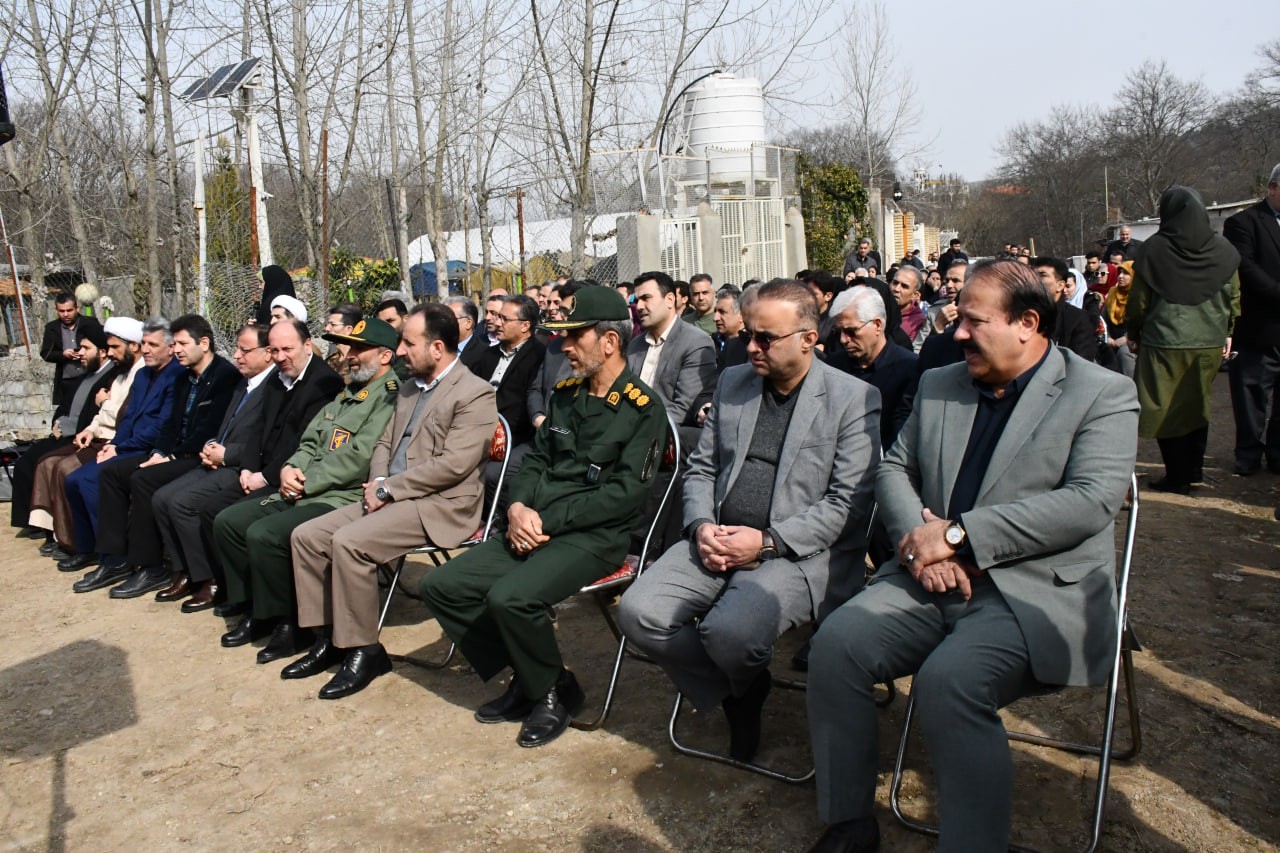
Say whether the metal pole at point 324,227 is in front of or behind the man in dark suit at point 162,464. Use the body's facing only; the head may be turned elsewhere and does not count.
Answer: behind

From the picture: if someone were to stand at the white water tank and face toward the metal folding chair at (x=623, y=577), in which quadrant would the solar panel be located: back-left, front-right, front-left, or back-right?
front-right

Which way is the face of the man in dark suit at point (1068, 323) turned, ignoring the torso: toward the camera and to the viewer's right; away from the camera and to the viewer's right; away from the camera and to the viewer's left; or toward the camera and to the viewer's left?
toward the camera and to the viewer's left

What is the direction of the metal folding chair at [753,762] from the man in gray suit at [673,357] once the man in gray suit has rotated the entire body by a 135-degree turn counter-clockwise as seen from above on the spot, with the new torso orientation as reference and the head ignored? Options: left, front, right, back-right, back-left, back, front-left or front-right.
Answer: right

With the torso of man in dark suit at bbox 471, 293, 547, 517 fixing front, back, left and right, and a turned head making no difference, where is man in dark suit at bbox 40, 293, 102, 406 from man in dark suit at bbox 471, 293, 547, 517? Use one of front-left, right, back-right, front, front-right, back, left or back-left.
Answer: right

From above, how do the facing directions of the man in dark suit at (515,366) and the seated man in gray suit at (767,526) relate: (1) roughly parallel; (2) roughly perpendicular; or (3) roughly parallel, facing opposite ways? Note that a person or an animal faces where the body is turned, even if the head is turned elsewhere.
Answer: roughly parallel

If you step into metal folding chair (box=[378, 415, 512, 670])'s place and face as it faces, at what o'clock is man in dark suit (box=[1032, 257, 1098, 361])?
The man in dark suit is roughly at 7 o'clock from the metal folding chair.

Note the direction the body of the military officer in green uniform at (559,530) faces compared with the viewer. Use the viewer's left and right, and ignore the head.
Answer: facing the viewer and to the left of the viewer

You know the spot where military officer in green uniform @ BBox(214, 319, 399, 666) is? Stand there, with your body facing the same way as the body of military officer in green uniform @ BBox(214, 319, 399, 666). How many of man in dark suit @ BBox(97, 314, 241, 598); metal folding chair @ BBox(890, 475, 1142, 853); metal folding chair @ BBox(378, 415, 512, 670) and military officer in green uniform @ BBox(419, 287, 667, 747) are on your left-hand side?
3

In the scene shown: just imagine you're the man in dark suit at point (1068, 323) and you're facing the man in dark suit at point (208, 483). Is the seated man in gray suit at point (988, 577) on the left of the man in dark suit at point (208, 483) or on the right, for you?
left

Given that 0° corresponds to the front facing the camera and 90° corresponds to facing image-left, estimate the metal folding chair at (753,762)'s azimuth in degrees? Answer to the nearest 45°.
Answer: approximately 45°

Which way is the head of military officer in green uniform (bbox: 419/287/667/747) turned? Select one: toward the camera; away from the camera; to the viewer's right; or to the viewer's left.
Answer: to the viewer's left

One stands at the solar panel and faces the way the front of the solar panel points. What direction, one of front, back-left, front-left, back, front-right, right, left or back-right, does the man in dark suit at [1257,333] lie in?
left

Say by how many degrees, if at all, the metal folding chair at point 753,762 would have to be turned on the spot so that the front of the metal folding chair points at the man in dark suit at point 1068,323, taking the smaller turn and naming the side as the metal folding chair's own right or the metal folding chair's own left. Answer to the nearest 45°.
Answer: approximately 180°

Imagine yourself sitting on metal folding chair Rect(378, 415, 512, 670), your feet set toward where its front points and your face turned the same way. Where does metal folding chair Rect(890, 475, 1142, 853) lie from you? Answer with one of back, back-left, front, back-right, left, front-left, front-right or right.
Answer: left

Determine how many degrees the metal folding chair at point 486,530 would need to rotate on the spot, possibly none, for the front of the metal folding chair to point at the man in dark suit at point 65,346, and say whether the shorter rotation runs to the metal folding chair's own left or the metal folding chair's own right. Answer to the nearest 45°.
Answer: approximately 90° to the metal folding chair's own right

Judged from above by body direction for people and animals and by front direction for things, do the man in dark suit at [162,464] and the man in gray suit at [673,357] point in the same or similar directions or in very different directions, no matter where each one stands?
same or similar directions

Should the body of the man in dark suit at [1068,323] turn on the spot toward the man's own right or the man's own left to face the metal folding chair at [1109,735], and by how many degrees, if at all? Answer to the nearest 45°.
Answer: approximately 45° to the man's own left

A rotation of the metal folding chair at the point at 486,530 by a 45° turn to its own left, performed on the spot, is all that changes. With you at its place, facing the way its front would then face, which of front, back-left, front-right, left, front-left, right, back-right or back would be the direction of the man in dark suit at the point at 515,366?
back

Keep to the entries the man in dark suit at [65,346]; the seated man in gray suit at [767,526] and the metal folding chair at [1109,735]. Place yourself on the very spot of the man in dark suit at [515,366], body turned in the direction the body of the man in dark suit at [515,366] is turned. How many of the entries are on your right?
1

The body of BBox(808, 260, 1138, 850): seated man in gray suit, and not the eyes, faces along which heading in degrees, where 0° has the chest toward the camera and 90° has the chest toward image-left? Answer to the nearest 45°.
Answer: approximately 45°
